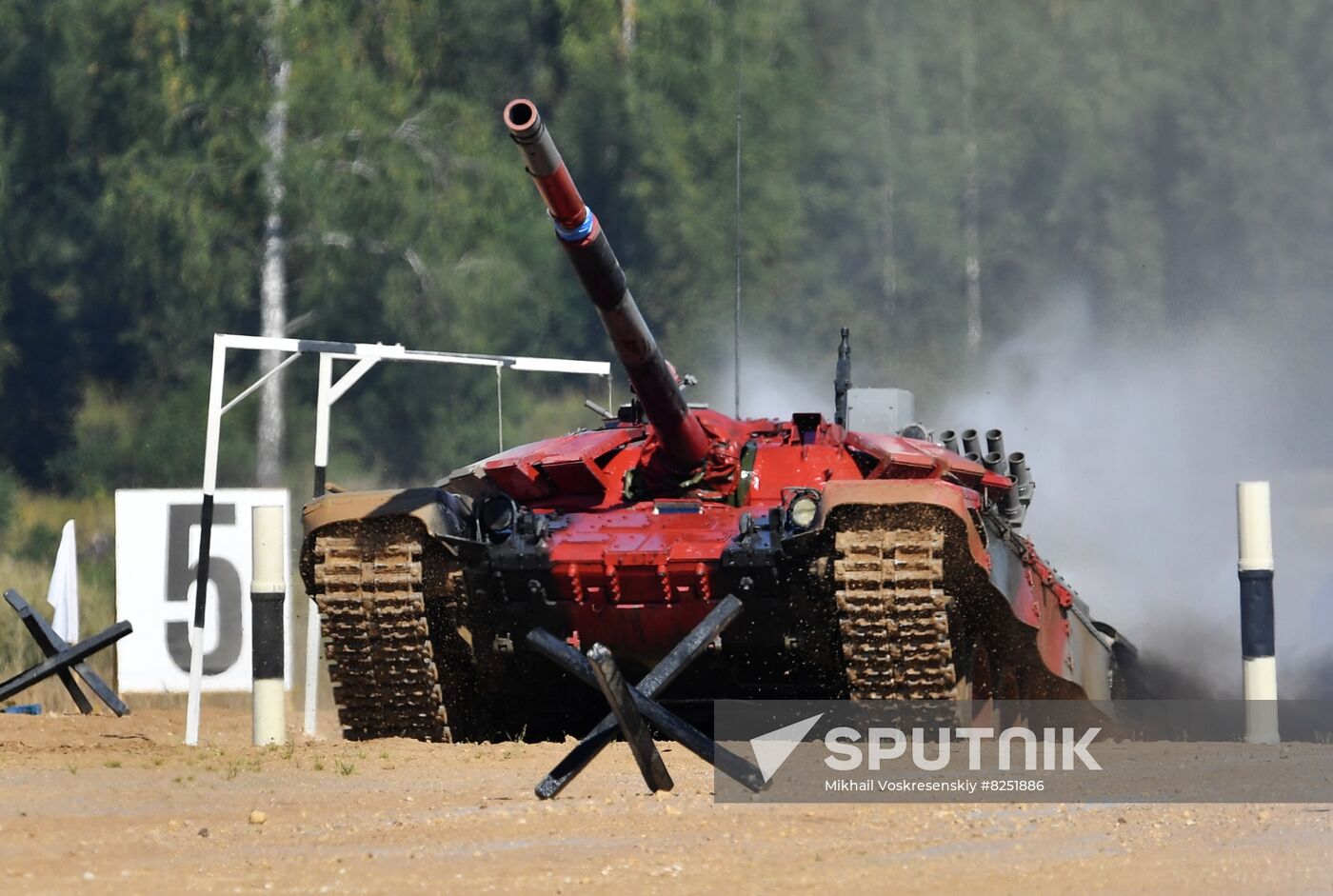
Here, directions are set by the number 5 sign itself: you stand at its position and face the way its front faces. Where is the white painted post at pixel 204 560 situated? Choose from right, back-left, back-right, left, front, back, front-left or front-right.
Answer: front

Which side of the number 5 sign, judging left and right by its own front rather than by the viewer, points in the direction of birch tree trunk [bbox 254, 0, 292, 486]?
back

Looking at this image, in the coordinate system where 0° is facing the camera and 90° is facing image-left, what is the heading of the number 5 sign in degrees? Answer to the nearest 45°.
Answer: approximately 0°

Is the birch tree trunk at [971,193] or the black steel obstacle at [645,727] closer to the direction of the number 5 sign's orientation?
the black steel obstacle

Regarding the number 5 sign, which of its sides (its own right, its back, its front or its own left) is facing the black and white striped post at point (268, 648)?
front

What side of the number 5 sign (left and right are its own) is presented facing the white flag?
right

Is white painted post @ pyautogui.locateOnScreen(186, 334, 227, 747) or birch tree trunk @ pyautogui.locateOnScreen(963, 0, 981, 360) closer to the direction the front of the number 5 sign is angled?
the white painted post

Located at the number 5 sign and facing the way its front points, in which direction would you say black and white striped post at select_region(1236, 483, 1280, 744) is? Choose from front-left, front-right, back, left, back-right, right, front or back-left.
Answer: front-left

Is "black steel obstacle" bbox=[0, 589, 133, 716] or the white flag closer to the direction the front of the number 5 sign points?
the black steel obstacle

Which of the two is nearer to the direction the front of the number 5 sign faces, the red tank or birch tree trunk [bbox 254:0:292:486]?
the red tank

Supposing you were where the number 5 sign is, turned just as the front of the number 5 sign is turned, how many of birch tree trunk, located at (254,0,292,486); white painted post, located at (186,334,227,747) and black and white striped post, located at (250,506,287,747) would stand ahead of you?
2

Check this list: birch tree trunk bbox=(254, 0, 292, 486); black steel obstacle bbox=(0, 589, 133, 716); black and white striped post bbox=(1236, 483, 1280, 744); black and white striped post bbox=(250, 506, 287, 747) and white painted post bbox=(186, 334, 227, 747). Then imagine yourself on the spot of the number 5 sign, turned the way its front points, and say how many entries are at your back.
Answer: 1

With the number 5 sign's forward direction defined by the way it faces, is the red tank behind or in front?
in front

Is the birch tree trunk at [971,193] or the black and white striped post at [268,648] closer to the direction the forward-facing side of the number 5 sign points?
the black and white striped post

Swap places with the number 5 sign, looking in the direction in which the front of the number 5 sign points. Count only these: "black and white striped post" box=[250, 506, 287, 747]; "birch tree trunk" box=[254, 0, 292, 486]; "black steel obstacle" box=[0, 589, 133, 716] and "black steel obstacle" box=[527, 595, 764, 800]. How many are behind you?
1
